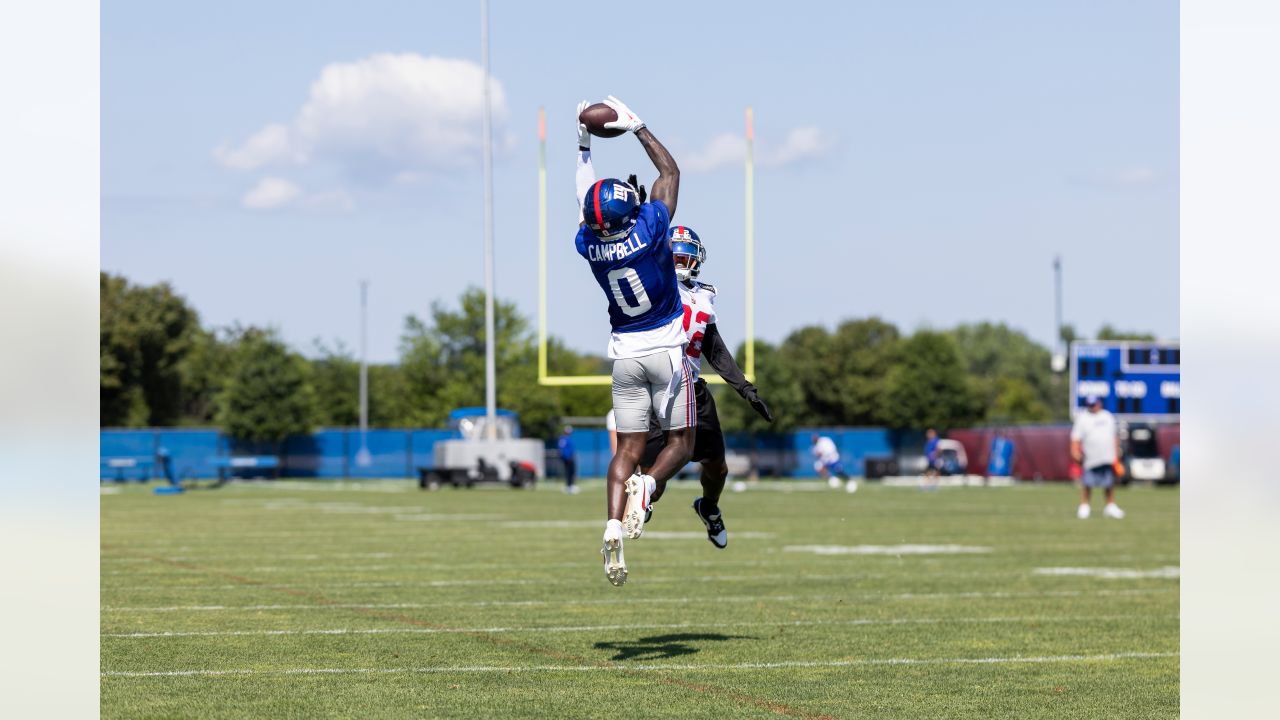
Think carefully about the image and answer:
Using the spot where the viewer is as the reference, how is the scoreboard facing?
facing the viewer

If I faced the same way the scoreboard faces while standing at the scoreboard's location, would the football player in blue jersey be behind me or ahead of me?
ahead

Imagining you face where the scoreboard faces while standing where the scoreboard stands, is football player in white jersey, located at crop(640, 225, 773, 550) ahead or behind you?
ahead

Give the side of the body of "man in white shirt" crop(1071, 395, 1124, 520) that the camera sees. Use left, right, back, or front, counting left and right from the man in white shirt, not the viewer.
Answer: front

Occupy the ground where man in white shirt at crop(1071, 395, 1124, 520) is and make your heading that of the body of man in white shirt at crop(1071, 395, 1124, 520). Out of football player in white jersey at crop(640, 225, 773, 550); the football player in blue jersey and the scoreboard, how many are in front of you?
2

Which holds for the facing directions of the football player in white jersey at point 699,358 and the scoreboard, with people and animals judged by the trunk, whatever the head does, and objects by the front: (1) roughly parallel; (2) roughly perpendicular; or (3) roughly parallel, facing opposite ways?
roughly parallel

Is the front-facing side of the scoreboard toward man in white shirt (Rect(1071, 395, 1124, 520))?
yes

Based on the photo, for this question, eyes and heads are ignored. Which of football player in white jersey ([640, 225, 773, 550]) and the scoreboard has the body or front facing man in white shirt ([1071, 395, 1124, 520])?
the scoreboard

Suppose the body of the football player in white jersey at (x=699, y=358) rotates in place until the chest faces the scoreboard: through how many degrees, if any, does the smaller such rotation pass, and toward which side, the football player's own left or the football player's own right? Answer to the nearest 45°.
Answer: approximately 180°

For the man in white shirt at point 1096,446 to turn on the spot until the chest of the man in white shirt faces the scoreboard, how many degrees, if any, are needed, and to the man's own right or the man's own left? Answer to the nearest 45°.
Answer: approximately 180°

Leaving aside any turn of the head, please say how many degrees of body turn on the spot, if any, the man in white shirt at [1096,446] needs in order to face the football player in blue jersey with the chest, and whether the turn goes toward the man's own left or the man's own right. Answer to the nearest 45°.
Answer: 0° — they already face them

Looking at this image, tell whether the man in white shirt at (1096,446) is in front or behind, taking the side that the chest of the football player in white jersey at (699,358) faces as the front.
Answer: behind
